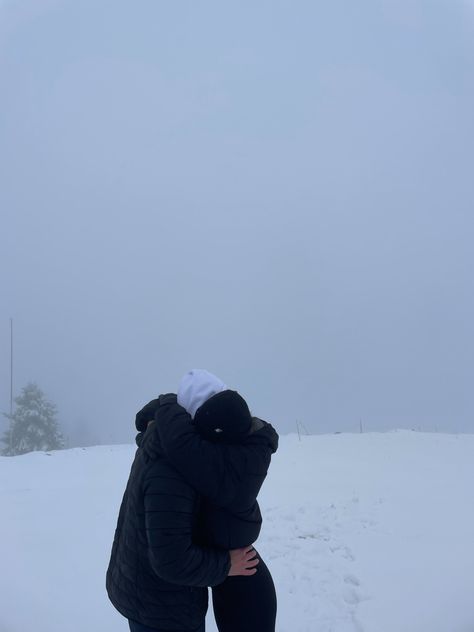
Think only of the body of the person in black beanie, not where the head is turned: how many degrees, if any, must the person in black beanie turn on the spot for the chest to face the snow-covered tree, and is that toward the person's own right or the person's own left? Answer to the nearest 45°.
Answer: approximately 90° to the person's own left
